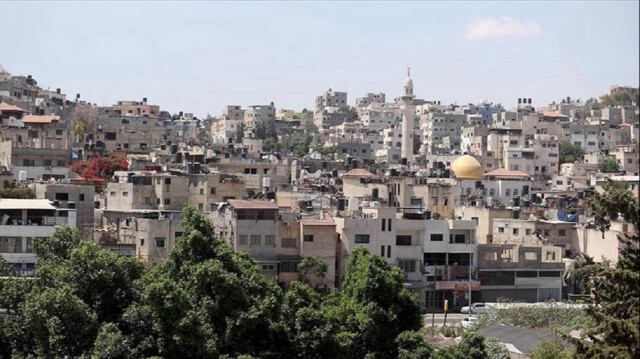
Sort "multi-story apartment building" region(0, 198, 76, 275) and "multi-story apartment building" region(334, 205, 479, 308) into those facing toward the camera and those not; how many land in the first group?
2

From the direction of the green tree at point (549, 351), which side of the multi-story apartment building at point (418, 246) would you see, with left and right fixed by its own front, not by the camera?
front

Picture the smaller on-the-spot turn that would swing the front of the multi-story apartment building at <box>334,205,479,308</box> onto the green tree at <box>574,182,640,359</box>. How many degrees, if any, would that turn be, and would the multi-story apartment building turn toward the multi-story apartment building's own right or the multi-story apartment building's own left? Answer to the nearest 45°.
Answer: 0° — it already faces it

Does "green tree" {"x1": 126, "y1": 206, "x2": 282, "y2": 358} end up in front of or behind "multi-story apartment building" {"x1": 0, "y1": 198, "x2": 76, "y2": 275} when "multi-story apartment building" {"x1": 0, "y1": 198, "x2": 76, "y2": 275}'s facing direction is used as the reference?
in front

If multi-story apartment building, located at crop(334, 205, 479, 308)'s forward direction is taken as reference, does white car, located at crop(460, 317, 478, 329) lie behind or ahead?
ahead

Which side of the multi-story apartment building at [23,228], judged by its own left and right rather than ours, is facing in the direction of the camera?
front

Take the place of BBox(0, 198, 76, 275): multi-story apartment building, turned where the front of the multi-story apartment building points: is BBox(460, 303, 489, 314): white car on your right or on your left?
on your left

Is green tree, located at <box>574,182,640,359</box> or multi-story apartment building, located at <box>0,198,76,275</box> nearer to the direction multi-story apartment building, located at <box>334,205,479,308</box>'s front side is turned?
the green tree

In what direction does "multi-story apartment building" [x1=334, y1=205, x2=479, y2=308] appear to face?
toward the camera

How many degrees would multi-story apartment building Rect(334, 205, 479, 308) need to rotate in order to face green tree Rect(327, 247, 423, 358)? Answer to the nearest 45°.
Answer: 0° — it already faces it

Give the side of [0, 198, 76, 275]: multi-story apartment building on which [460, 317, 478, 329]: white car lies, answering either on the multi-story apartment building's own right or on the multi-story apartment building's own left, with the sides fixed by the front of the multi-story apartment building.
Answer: on the multi-story apartment building's own left
